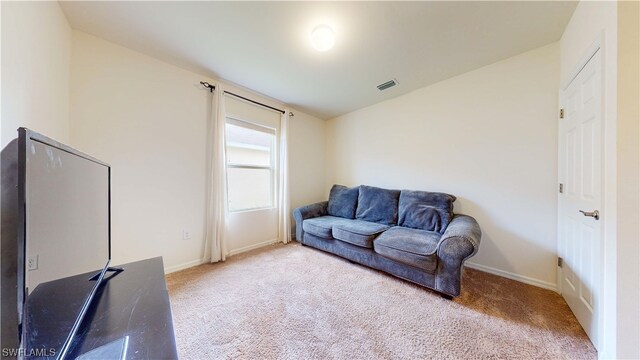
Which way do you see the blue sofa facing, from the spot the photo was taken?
facing the viewer and to the left of the viewer

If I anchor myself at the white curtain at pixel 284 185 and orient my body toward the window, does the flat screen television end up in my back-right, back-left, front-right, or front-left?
front-left

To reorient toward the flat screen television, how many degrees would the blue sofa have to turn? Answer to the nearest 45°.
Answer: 0° — it already faces it

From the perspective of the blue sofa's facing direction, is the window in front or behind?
in front

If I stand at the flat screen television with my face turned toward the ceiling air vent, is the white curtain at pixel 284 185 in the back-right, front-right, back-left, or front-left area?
front-left

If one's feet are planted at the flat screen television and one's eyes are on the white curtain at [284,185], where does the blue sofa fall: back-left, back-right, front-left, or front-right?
front-right

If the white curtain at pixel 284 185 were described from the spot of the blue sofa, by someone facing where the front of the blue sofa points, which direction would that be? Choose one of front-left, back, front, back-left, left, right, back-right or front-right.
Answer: front-right

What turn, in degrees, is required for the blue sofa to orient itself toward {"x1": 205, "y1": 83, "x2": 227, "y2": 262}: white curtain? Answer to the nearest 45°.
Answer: approximately 45° to its right
